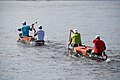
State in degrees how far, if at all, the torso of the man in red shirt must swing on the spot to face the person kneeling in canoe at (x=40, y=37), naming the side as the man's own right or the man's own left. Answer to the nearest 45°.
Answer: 0° — they already face them

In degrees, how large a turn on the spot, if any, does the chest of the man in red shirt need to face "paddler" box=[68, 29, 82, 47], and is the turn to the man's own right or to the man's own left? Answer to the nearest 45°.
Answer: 0° — they already face them

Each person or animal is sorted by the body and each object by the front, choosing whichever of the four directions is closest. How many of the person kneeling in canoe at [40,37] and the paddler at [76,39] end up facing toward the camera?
0

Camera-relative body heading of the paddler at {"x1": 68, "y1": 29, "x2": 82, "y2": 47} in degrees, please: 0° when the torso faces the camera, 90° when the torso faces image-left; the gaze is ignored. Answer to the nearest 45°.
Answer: approximately 135°

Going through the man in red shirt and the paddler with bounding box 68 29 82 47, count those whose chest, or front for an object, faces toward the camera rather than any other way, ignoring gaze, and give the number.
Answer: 0

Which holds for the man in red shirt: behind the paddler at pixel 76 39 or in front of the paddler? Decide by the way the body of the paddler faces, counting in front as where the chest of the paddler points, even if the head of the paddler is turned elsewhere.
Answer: behind

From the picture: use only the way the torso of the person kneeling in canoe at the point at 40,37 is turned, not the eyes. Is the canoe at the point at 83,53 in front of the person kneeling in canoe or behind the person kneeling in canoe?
behind
